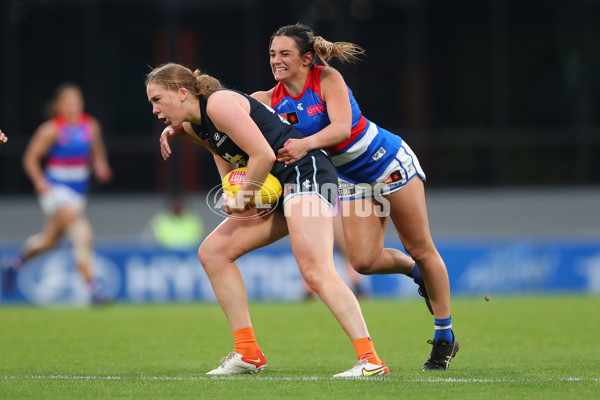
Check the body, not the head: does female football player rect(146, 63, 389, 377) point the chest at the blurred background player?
no

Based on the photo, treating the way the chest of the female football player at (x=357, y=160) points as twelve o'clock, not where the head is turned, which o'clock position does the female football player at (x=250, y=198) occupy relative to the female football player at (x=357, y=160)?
the female football player at (x=250, y=198) is roughly at 12 o'clock from the female football player at (x=357, y=160).

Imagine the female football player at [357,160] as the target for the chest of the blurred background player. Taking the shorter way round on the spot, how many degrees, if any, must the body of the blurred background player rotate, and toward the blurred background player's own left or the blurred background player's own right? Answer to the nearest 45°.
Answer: approximately 45° to the blurred background player's own right

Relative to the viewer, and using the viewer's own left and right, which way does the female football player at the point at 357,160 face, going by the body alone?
facing the viewer and to the left of the viewer

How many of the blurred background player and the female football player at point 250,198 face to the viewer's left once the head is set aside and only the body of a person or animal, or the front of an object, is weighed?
1

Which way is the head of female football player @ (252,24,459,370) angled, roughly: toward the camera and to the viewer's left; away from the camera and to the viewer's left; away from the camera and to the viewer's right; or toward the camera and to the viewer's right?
toward the camera and to the viewer's left

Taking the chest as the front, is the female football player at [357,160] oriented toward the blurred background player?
no

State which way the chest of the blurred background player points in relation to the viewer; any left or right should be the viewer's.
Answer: facing the viewer and to the right of the viewer

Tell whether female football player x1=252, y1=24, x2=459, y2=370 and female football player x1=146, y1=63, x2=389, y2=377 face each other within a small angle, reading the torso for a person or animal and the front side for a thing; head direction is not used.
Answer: no

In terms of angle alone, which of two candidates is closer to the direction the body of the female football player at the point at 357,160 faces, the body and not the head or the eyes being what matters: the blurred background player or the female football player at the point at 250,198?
the female football player

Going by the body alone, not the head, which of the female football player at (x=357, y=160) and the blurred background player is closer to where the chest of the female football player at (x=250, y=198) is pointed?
the blurred background player

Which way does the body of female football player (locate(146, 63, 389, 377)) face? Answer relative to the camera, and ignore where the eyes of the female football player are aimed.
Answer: to the viewer's left

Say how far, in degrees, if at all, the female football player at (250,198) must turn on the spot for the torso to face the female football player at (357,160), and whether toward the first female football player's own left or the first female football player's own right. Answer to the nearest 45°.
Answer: approximately 135° to the first female football player's own right

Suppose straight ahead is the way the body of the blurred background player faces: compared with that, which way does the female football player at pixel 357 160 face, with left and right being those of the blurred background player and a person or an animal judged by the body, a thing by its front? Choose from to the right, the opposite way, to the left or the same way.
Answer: to the right
